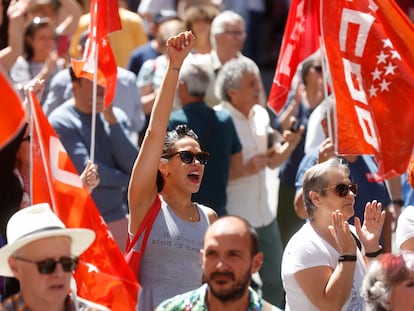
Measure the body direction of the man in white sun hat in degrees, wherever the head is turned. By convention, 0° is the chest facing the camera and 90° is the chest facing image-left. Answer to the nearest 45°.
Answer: approximately 315°

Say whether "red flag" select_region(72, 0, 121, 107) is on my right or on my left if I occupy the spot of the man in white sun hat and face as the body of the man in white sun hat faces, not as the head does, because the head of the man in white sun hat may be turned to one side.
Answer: on my left

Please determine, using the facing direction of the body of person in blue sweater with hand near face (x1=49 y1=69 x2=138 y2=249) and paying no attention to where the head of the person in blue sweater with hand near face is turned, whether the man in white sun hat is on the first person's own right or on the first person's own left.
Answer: on the first person's own right

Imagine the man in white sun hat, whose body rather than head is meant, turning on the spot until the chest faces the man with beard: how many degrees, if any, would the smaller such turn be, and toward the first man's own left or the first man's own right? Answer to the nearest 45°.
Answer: approximately 45° to the first man's own left

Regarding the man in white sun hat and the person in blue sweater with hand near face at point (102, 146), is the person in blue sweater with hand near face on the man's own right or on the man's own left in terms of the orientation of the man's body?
on the man's own left
